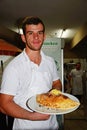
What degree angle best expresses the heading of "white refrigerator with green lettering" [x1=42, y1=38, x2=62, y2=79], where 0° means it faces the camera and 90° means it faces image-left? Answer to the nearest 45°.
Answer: approximately 0°

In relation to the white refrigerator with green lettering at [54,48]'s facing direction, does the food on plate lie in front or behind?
in front

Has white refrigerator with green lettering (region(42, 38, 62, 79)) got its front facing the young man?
yes

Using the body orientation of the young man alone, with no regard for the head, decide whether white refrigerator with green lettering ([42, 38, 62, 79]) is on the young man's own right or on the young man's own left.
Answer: on the young man's own left
